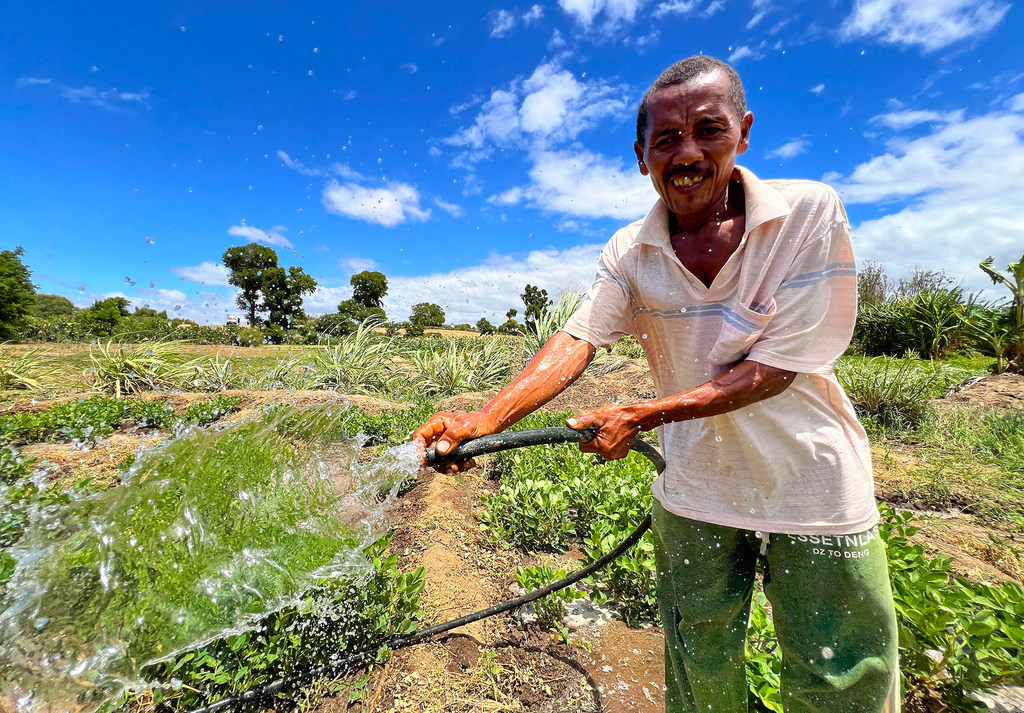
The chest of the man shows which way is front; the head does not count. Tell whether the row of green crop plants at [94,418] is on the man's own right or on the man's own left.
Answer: on the man's own right

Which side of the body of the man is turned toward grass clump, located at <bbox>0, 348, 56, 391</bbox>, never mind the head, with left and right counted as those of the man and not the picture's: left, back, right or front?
right

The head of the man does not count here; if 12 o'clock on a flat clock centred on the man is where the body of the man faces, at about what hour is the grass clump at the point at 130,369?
The grass clump is roughly at 4 o'clock from the man.

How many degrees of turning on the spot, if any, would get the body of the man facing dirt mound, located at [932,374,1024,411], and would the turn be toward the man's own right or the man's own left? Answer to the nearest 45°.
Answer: approximately 135° to the man's own left

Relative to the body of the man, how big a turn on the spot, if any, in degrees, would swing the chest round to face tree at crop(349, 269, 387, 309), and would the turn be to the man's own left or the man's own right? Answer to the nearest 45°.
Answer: approximately 135° to the man's own right

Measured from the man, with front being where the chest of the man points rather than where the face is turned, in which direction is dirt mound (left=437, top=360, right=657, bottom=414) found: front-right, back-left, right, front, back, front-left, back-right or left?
back

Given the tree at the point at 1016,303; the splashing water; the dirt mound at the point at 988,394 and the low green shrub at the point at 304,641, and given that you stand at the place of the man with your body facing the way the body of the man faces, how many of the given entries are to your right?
2

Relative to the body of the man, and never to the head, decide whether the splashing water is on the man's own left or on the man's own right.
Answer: on the man's own right

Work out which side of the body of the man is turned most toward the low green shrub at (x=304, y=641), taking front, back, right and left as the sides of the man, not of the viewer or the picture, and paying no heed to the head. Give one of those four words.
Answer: right

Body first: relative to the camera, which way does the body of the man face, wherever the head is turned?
toward the camera

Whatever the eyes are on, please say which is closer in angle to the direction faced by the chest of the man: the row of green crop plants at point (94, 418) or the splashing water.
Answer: the splashing water
